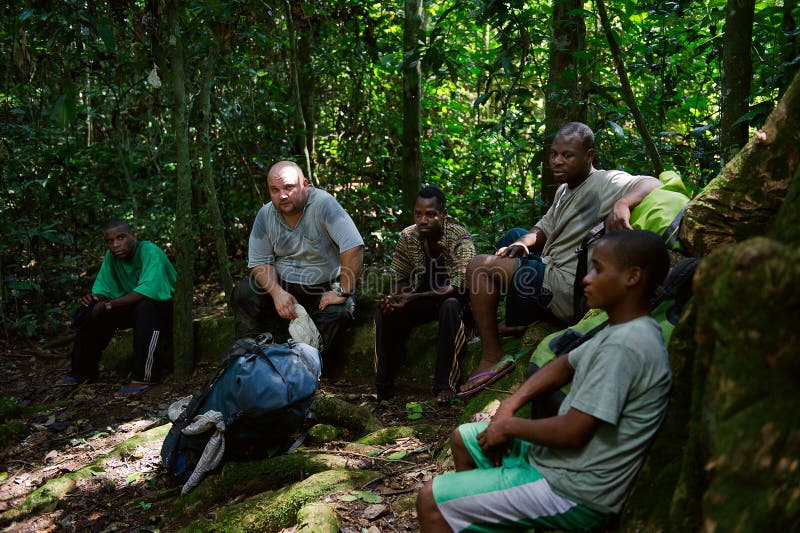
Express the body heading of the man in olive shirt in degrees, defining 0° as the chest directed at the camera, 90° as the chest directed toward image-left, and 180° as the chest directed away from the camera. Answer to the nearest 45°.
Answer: approximately 45°

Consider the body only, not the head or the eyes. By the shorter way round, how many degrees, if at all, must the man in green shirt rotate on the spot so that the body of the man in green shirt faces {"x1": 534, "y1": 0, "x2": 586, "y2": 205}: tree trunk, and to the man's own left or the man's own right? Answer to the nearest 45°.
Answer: approximately 90° to the man's own left

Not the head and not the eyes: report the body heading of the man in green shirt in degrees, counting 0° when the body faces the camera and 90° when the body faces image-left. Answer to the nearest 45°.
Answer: approximately 45°

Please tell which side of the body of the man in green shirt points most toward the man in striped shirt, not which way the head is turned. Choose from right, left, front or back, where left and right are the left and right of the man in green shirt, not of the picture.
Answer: left

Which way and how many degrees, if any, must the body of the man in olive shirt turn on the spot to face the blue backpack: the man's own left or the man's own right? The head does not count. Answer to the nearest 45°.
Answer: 0° — they already face it

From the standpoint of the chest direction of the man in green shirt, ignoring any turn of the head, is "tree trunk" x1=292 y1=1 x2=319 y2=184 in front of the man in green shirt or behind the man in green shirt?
behind

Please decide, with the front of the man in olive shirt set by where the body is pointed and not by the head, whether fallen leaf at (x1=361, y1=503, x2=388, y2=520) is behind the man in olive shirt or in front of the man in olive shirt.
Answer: in front
